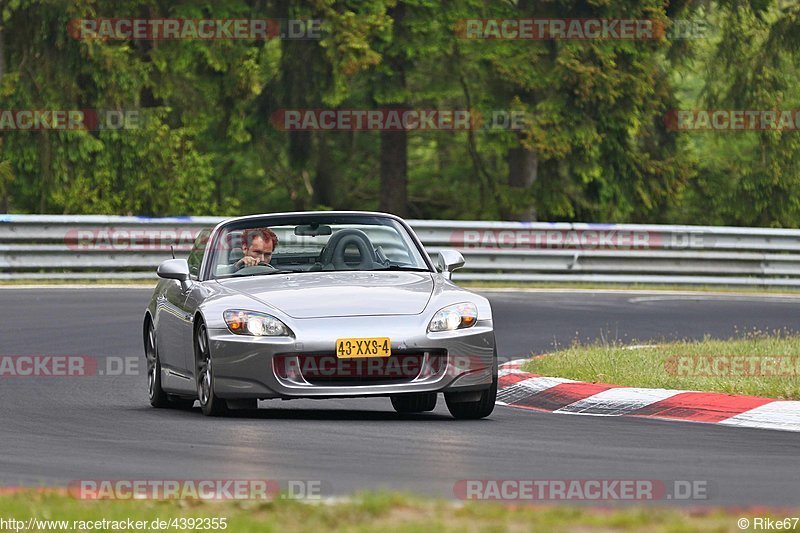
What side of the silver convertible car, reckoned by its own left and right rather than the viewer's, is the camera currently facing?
front

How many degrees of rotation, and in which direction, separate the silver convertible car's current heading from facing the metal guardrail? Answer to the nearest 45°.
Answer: approximately 180°
